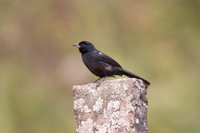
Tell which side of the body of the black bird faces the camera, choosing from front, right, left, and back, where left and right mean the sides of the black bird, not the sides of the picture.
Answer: left
